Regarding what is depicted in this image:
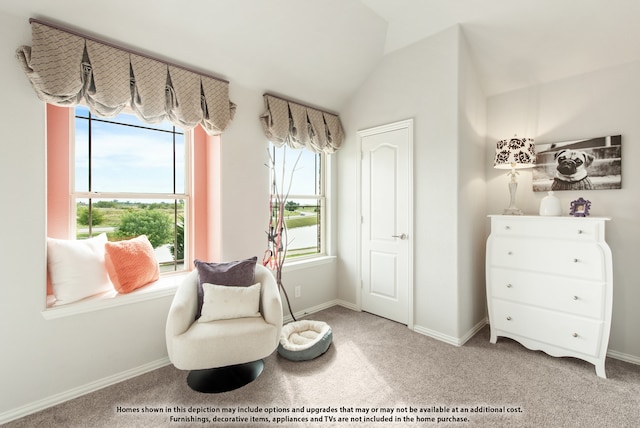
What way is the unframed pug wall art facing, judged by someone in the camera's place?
facing the viewer

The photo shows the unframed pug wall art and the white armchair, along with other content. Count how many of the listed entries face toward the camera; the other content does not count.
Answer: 2

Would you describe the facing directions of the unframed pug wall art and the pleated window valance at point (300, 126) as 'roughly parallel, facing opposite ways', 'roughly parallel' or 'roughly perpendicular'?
roughly perpendicular

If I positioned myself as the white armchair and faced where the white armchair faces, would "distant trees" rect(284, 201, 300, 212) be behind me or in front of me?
behind

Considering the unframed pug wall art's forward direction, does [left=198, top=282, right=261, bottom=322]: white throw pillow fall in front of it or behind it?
in front

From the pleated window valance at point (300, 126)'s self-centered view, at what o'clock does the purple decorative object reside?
The purple decorative object is roughly at 11 o'clock from the pleated window valance.

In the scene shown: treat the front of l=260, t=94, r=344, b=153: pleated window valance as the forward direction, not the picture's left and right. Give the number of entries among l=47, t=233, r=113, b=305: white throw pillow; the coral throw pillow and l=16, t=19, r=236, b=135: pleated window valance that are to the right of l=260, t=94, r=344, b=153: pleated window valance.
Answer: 3

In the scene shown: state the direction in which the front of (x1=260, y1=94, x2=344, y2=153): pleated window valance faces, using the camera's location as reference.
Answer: facing the viewer and to the right of the viewer
